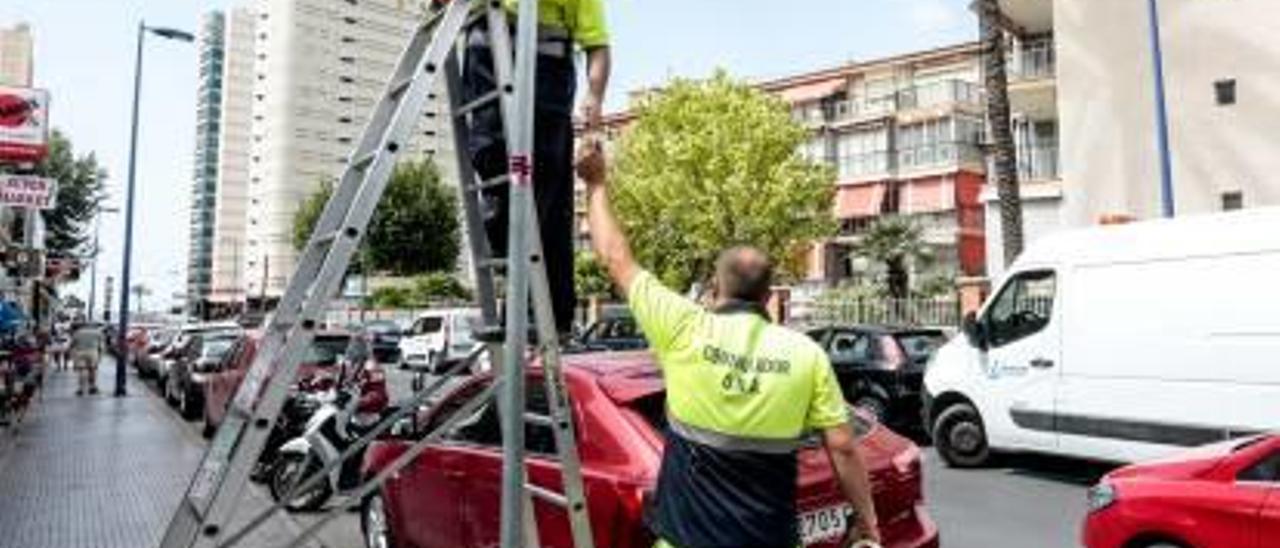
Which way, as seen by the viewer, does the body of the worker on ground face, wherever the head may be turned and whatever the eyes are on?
away from the camera

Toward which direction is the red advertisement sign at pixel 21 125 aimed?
toward the camera

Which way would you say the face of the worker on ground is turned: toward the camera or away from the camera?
away from the camera

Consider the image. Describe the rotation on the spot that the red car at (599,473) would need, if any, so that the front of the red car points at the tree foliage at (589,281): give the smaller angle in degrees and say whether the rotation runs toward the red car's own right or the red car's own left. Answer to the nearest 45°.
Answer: approximately 45° to the red car's own right

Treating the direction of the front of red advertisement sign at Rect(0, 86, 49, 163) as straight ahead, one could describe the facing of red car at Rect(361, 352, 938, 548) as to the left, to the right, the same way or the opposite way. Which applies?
the opposite way

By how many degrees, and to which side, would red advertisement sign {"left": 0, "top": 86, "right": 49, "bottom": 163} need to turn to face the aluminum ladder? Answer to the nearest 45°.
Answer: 0° — it already faces it

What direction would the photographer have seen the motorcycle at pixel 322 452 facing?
facing the viewer and to the left of the viewer

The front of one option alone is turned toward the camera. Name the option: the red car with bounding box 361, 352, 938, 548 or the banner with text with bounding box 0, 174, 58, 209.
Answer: the banner with text
